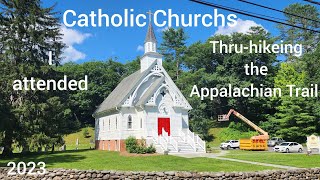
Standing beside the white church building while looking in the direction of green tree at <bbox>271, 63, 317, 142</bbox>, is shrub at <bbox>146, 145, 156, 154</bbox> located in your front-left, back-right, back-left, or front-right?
back-right

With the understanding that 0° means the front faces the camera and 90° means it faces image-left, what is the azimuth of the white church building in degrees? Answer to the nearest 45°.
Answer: approximately 315°

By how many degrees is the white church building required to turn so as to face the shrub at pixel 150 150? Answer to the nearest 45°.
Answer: approximately 45° to its right

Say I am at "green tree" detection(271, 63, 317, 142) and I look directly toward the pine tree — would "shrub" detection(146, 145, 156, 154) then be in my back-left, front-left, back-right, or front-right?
front-left

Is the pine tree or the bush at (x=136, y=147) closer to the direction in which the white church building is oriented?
the bush

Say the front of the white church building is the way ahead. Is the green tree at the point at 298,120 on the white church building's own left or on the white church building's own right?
on the white church building's own left

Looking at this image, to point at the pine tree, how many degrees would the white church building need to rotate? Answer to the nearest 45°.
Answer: approximately 135° to its right
